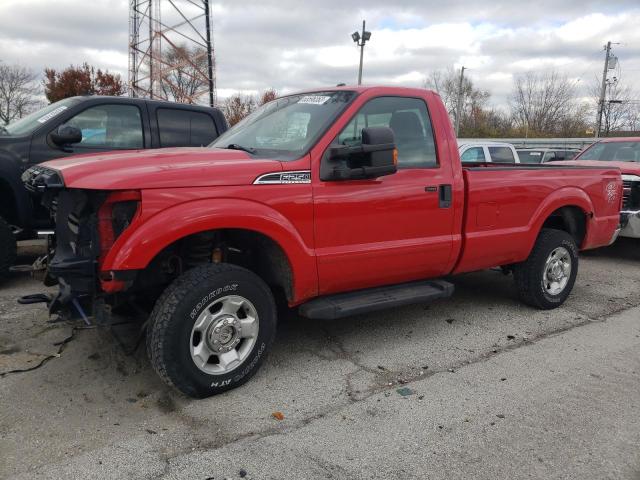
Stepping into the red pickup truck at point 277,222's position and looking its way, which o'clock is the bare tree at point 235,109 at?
The bare tree is roughly at 4 o'clock from the red pickup truck.

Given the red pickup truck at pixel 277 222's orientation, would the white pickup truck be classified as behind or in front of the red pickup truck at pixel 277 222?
behind

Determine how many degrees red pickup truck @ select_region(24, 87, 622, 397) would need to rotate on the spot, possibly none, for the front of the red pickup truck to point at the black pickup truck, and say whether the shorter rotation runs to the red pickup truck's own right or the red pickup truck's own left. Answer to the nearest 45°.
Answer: approximately 90° to the red pickup truck's own right

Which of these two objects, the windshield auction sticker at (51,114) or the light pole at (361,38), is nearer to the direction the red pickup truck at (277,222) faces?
the windshield auction sticker

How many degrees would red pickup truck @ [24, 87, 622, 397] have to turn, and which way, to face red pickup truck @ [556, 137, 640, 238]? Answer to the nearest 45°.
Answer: approximately 180°

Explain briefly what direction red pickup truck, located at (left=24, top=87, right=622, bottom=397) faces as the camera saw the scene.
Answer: facing the viewer and to the left of the viewer

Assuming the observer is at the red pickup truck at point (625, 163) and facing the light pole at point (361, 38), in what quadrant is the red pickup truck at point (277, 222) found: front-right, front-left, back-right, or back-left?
back-left

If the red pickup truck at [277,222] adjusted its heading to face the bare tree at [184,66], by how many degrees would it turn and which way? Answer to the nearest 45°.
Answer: approximately 135° to its right

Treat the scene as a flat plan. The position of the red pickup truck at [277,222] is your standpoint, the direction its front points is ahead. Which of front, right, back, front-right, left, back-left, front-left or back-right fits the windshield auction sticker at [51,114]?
right
